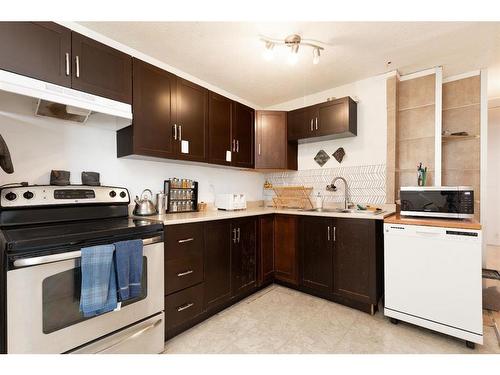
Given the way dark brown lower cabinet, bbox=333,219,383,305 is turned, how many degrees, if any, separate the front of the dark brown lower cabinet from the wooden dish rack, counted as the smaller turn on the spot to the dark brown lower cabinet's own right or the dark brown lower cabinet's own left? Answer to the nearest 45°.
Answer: approximately 90° to the dark brown lower cabinet's own right

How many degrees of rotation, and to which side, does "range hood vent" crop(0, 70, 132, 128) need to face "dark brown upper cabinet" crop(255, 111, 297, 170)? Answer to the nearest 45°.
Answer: approximately 45° to its left

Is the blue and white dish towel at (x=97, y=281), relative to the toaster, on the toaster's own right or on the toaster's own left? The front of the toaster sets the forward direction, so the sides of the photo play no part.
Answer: on the toaster's own right

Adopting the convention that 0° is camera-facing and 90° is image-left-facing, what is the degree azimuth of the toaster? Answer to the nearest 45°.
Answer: approximately 315°

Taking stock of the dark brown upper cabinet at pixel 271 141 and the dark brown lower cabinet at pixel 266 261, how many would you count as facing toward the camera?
2

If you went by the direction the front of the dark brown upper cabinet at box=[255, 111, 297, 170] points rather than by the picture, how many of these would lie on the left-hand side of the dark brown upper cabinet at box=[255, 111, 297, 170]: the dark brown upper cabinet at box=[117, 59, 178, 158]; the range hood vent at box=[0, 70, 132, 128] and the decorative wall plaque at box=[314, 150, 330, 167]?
1

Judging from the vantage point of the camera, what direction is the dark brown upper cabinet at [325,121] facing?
facing the viewer and to the left of the viewer

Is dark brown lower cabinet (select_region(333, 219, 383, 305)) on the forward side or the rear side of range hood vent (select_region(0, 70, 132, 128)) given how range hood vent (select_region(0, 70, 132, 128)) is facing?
on the forward side

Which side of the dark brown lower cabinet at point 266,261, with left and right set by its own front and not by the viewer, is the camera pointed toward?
front

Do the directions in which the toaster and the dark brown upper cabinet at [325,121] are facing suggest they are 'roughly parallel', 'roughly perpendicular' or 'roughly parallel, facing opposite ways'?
roughly perpendicular

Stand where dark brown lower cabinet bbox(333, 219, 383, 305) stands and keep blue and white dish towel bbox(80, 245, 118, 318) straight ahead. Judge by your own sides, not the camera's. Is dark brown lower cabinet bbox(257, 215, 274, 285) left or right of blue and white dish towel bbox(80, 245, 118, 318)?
right

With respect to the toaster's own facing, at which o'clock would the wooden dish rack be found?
The wooden dish rack is roughly at 10 o'clock from the toaster.

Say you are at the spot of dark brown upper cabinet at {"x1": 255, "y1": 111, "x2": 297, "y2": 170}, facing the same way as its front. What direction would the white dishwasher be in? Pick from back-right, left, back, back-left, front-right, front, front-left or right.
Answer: front-left

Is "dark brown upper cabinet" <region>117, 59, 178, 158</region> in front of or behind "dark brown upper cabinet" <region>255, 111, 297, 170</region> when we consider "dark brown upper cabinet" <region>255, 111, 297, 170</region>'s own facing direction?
in front

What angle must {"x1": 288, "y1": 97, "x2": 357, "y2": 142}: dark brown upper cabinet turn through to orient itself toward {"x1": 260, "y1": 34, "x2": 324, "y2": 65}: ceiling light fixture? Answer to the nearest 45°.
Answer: approximately 45° to its left

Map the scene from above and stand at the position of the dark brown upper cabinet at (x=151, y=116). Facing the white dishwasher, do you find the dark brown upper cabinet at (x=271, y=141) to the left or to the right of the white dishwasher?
left
